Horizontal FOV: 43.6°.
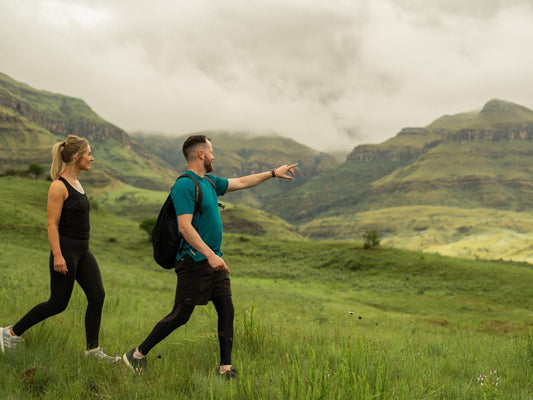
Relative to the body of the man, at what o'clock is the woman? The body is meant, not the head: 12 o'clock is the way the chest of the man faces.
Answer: The woman is roughly at 7 o'clock from the man.

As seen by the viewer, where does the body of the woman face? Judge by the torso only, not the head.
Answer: to the viewer's right

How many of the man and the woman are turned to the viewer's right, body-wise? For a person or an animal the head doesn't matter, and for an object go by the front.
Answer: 2

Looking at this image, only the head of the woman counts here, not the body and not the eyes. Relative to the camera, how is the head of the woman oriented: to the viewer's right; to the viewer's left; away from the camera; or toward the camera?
to the viewer's right

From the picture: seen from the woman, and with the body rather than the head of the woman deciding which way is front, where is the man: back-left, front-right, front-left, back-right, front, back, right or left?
front-right

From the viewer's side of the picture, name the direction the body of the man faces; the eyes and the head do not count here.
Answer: to the viewer's right
